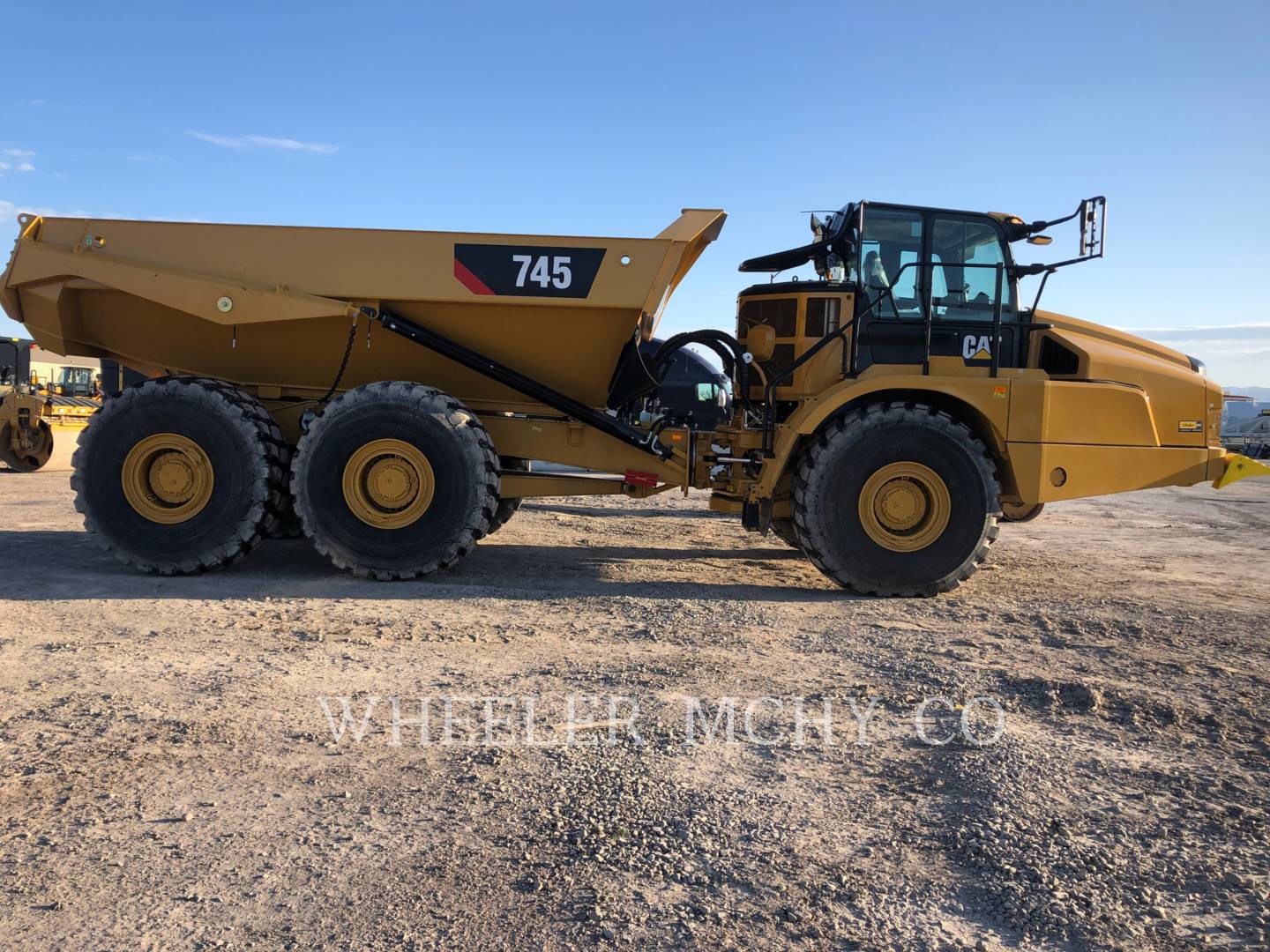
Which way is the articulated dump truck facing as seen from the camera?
to the viewer's right
